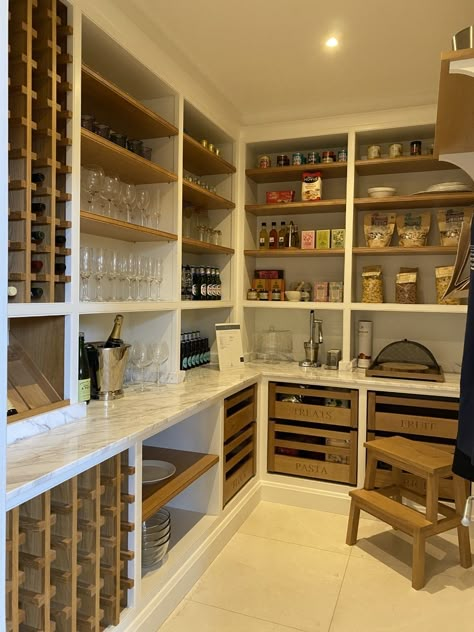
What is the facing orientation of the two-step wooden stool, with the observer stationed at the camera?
facing the viewer and to the left of the viewer

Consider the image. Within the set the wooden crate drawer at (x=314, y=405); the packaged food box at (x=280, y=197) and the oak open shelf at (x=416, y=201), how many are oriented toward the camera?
3

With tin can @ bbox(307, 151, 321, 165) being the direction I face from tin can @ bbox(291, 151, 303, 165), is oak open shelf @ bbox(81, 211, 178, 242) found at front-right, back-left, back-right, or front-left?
back-right

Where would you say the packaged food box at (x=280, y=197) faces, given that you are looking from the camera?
facing the viewer

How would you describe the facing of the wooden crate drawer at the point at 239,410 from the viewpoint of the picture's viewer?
facing the viewer and to the right of the viewer

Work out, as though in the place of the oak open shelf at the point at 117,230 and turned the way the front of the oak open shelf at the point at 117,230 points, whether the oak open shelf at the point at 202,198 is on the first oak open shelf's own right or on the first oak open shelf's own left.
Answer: on the first oak open shelf's own left

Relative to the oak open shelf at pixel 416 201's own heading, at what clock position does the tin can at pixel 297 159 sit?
The tin can is roughly at 3 o'clock from the oak open shelf.

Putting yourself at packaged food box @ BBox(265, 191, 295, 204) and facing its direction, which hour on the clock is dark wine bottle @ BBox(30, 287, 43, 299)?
The dark wine bottle is roughly at 1 o'clock from the packaged food box.

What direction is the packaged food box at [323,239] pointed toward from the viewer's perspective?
toward the camera

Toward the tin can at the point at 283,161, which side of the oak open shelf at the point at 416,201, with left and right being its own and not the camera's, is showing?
right

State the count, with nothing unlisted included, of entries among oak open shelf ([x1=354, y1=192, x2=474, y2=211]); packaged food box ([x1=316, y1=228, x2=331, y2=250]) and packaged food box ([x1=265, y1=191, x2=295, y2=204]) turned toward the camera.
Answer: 3

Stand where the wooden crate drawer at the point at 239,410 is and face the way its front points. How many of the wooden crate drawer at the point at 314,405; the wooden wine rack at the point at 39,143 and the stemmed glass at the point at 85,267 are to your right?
2
